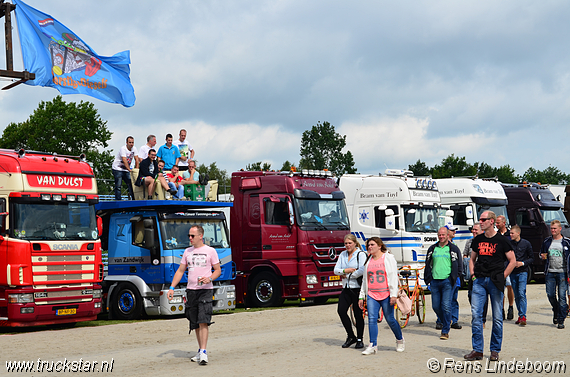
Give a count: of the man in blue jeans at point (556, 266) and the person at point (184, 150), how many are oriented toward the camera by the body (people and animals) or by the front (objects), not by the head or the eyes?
2

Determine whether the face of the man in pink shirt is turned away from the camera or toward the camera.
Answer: toward the camera

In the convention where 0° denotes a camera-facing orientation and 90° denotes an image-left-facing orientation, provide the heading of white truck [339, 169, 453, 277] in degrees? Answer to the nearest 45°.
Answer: approximately 315°

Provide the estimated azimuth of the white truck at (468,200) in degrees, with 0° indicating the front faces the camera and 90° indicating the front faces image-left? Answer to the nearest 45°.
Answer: approximately 315°

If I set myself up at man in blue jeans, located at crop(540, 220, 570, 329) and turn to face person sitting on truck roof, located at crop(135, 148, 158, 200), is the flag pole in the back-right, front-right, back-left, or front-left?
front-left

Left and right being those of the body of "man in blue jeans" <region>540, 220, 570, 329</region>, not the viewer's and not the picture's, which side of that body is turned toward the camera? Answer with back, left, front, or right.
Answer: front

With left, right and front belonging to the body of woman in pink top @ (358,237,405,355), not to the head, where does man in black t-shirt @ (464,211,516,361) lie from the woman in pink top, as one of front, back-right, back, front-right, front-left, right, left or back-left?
back-left

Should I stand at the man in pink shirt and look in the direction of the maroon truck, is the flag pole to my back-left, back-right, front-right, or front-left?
front-left

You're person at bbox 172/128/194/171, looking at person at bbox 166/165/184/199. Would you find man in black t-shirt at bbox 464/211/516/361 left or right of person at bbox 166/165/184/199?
left

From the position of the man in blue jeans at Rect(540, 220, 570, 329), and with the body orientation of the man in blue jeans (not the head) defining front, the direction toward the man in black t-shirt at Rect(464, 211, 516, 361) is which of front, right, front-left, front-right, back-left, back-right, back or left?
front

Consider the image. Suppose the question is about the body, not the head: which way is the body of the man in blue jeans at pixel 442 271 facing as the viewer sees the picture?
toward the camera

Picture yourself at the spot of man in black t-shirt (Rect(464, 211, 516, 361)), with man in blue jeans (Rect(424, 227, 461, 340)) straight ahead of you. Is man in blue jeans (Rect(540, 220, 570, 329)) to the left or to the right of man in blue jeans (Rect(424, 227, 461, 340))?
right

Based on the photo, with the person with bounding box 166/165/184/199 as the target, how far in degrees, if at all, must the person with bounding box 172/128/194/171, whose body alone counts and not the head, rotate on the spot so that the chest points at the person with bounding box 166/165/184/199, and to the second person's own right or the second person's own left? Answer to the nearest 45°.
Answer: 0° — they already face them

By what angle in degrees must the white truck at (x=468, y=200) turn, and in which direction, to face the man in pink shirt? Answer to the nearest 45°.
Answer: approximately 45° to its right

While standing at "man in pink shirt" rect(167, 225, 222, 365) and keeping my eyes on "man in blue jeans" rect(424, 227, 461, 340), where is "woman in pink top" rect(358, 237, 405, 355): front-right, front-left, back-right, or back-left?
front-right

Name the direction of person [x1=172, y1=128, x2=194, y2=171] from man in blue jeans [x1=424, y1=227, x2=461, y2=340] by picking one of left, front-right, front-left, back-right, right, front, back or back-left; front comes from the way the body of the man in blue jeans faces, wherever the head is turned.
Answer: back-right

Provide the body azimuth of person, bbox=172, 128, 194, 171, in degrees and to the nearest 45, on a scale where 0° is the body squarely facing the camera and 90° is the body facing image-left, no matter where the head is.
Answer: approximately 0°

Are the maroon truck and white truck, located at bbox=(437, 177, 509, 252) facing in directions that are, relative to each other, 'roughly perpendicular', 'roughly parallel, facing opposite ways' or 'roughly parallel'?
roughly parallel
